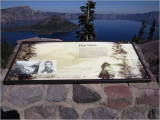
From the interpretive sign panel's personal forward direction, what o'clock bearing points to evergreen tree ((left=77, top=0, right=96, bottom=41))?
The evergreen tree is roughly at 6 o'clock from the interpretive sign panel.

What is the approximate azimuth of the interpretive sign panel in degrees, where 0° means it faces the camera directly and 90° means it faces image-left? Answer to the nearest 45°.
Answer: approximately 0°
